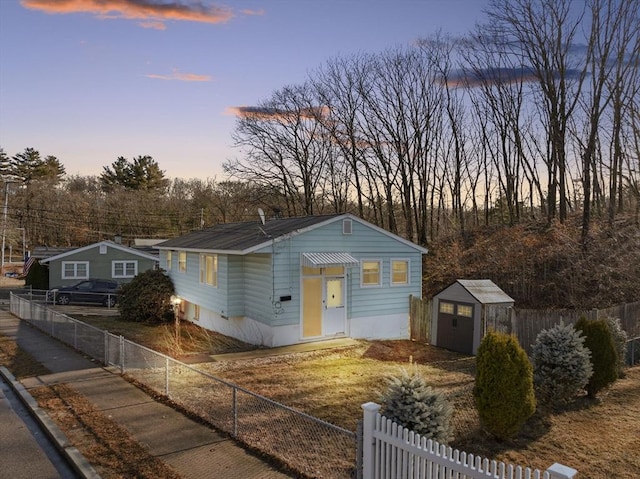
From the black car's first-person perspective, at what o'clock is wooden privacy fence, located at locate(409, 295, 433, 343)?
The wooden privacy fence is roughly at 8 o'clock from the black car.

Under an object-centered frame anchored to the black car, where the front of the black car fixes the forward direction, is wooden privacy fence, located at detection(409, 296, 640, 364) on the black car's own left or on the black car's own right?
on the black car's own left

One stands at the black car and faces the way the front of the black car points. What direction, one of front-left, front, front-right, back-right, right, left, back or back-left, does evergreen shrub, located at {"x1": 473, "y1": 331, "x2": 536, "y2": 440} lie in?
left

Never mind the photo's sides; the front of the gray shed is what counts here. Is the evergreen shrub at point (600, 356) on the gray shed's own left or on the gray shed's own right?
on the gray shed's own left

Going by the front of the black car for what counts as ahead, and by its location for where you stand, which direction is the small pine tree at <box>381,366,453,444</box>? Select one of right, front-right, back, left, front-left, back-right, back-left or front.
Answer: left

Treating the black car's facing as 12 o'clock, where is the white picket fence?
The white picket fence is roughly at 9 o'clock from the black car.

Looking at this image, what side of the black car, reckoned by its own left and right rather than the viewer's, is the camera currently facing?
left

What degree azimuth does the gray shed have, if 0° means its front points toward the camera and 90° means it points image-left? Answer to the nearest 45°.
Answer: approximately 45°
